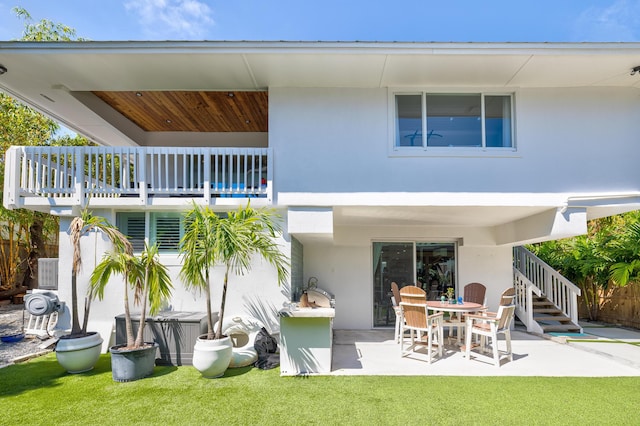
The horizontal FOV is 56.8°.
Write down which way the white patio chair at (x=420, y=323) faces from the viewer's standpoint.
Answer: facing away from the viewer and to the right of the viewer

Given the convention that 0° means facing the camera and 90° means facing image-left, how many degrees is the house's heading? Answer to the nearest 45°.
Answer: approximately 0°

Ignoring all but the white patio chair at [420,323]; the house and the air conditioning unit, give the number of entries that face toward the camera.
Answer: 2

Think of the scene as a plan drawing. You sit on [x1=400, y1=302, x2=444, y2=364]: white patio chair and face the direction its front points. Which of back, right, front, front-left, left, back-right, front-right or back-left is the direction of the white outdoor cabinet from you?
back

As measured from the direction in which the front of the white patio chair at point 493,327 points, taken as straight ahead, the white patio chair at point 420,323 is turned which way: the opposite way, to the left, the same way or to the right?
to the right

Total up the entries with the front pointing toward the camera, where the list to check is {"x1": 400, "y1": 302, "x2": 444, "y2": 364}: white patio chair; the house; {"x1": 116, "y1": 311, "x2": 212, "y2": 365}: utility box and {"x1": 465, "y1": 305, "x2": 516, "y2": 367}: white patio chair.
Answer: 2

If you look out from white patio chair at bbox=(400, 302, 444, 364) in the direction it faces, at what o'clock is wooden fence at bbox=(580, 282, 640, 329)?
The wooden fence is roughly at 12 o'clock from the white patio chair.

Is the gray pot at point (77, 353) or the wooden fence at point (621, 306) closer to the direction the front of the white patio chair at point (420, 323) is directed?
the wooden fence

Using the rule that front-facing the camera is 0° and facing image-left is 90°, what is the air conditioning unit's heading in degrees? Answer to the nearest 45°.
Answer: approximately 0°

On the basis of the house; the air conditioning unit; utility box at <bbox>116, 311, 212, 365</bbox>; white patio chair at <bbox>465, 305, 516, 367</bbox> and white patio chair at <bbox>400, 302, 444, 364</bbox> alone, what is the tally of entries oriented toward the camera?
3
